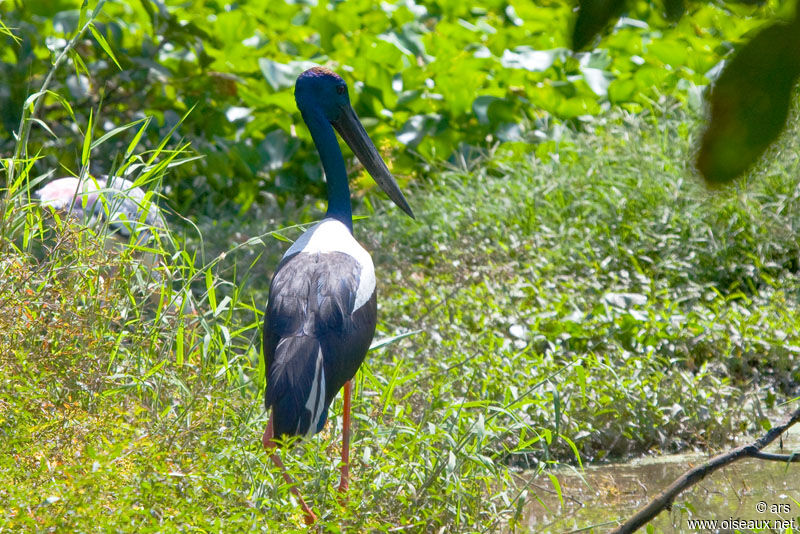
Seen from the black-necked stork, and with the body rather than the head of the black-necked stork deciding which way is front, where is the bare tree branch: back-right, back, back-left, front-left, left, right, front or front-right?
right

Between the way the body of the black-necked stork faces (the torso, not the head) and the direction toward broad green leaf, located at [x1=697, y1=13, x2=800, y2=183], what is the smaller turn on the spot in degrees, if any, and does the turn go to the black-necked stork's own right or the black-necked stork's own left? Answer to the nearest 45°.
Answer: approximately 135° to the black-necked stork's own right

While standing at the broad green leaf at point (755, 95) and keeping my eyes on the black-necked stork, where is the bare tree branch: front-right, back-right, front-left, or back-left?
front-right

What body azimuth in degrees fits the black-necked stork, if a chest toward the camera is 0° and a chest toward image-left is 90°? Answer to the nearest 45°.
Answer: approximately 225°

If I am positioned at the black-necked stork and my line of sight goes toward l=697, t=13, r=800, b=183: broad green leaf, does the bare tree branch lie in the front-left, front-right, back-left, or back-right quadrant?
front-left
